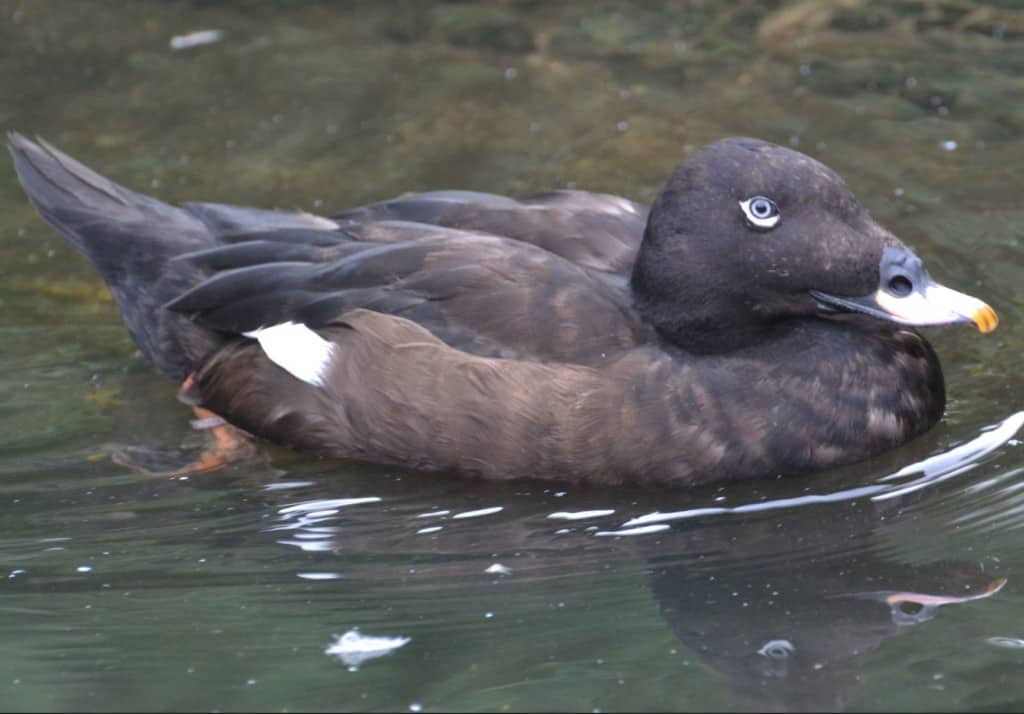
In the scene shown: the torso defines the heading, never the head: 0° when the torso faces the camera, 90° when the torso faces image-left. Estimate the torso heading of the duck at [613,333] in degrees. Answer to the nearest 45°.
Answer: approximately 270°

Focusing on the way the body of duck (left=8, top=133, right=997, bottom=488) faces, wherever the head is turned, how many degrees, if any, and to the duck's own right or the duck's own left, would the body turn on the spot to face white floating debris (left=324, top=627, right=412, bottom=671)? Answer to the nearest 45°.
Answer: approximately 135° to the duck's own right

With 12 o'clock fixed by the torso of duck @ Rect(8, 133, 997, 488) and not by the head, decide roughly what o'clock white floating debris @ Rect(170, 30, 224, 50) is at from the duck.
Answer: The white floating debris is roughly at 8 o'clock from the duck.
